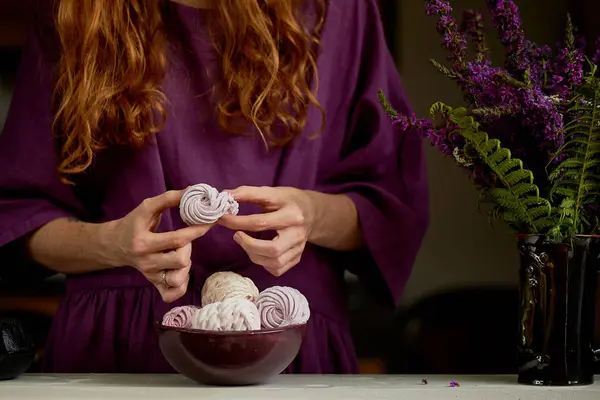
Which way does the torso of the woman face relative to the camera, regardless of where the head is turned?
toward the camera

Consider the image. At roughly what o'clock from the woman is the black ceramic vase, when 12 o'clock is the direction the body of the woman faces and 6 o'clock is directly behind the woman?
The black ceramic vase is roughly at 10 o'clock from the woman.

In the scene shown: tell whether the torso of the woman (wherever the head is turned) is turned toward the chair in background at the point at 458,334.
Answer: no

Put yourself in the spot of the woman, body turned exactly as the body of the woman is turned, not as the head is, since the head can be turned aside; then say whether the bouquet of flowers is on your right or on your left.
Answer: on your left
